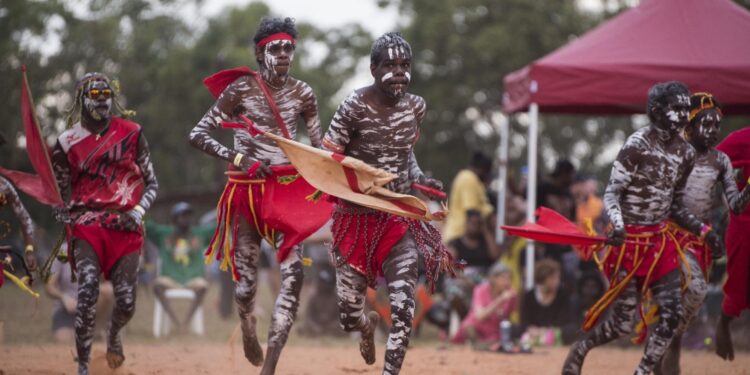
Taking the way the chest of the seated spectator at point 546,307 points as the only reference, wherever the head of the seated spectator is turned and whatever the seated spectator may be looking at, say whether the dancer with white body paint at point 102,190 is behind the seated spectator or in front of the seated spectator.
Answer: in front

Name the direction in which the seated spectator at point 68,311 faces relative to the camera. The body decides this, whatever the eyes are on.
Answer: toward the camera

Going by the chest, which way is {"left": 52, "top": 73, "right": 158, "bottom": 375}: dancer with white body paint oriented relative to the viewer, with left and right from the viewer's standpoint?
facing the viewer

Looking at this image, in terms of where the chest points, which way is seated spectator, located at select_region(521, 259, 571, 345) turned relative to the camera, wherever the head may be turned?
toward the camera

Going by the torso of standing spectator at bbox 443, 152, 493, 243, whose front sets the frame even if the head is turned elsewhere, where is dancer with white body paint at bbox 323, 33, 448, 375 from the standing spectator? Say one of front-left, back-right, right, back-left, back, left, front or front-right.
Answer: right

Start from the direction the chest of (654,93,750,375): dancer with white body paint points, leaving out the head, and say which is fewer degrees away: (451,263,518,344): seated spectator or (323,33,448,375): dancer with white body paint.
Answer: the dancer with white body paint

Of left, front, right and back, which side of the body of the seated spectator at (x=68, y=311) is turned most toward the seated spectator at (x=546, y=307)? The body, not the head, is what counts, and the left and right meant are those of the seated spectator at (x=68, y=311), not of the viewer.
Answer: left
